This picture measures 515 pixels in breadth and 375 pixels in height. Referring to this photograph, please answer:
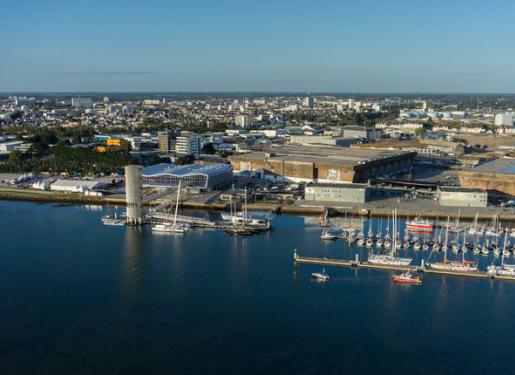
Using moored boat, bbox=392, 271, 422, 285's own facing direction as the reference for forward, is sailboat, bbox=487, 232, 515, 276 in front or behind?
behind

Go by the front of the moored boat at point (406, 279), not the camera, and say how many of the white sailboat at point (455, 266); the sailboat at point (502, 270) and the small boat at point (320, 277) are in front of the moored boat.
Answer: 1

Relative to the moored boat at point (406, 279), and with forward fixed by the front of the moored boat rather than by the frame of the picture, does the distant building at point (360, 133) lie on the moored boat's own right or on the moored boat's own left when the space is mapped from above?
on the moored boat's own right

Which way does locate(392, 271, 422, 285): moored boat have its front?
to the viewer's left

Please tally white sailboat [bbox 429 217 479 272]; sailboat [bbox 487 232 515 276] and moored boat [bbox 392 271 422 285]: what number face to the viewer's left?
3

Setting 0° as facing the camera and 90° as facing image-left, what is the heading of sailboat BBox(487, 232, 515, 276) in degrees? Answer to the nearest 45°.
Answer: approximately 90°

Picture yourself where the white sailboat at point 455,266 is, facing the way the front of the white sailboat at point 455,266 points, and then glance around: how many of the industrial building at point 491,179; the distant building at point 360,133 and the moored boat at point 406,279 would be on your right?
2

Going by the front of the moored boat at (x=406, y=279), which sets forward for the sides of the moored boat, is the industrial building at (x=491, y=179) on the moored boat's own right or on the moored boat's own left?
on the moored boat's own right

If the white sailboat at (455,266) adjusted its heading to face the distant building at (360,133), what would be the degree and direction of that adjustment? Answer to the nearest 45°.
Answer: approximately 90° to its right

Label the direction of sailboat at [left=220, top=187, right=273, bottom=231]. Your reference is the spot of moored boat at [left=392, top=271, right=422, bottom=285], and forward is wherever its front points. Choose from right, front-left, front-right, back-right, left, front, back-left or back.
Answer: front-right

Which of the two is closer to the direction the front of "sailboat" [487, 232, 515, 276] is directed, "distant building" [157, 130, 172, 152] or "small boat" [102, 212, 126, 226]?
the small boat

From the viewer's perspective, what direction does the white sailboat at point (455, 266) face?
to the viewer's left

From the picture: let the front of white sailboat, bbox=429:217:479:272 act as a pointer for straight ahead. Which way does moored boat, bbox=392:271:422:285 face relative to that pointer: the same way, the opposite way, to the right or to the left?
the same way

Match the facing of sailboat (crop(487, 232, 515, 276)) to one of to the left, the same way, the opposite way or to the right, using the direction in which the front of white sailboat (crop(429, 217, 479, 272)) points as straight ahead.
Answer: the same way

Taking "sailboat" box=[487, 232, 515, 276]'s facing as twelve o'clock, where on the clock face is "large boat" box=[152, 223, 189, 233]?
The large boat is roughly at 12 o'clock from the sailboat.
